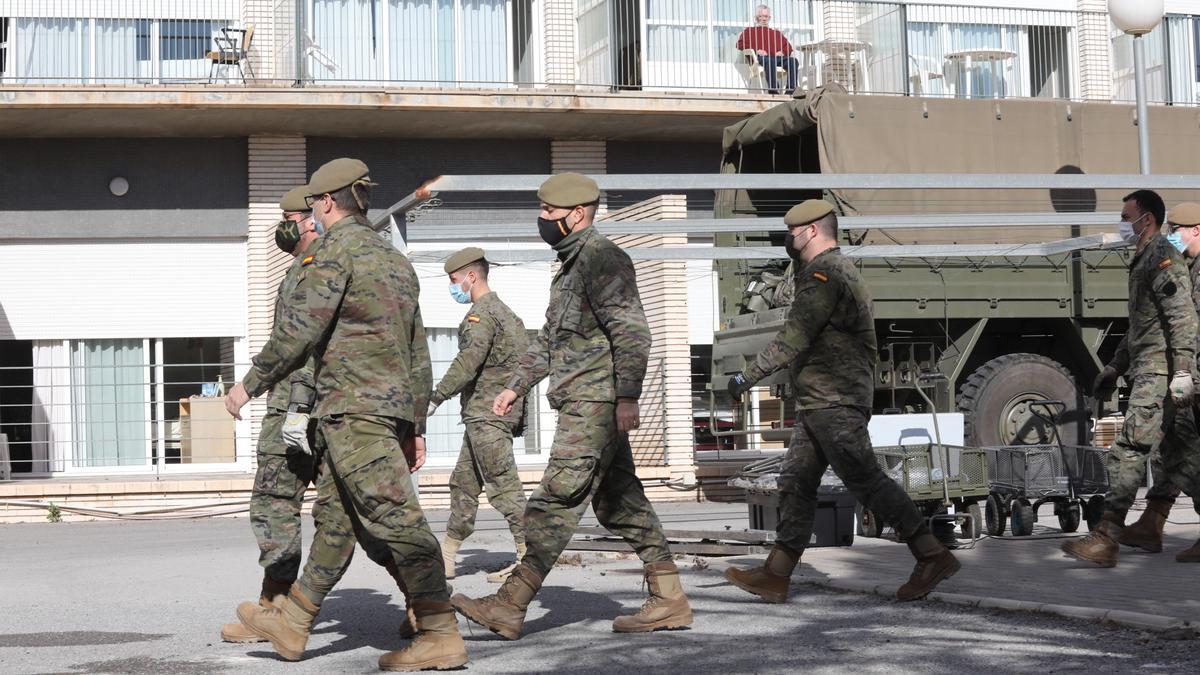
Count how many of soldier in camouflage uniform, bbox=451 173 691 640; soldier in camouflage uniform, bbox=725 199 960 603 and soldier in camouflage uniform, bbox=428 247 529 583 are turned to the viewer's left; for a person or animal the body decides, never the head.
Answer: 3

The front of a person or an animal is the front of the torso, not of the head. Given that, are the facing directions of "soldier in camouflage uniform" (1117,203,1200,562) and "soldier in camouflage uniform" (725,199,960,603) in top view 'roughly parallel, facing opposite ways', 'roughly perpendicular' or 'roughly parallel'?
roughly parallel

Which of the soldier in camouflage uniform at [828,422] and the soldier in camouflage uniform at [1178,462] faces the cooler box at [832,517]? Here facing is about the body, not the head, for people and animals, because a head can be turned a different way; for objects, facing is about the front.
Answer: the soldier in camouflage uniform at [1178,462]

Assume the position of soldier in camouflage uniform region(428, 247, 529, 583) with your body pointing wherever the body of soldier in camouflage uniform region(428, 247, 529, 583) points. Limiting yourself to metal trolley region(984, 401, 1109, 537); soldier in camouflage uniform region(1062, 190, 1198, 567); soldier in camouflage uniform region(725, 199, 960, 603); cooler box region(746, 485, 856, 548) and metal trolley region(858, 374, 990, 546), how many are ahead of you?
0

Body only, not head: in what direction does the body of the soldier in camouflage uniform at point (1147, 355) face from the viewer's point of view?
to the viewer's left

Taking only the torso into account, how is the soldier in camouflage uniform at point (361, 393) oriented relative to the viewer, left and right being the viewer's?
facing away from the viewer and to the left of the viewer

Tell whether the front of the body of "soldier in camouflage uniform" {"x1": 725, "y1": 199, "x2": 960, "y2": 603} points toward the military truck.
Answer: no

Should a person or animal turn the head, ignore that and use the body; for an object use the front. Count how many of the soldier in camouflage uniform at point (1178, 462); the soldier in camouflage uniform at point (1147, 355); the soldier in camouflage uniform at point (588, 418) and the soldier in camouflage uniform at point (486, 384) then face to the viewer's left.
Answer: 4

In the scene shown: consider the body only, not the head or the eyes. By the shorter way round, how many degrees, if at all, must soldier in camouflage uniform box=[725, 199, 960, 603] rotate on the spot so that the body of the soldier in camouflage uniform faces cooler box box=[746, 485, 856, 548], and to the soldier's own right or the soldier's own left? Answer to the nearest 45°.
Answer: approximately 90° to the soldier's own right

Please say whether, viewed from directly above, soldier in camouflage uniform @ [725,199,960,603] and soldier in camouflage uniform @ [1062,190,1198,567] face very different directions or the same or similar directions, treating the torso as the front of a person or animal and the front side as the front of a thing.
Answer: same or similar directions

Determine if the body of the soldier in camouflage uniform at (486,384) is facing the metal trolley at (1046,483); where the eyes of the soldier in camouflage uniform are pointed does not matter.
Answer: no

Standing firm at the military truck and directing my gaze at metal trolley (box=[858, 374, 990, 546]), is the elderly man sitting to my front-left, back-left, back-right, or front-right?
back-right

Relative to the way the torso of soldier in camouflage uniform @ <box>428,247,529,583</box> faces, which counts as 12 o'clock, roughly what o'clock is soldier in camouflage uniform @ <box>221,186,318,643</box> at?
soldier in camouflage uniform @ <box>221,186,318,643</box> is roughly at 10 o'clock from soldier in camouflage uniform @ <box>428,247,529,583</box>.

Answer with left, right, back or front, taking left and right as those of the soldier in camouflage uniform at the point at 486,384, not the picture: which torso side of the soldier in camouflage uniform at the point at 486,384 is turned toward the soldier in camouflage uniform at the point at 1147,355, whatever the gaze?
back

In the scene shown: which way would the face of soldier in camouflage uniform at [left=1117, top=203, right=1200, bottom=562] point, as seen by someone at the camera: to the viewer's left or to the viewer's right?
to the viewer's left

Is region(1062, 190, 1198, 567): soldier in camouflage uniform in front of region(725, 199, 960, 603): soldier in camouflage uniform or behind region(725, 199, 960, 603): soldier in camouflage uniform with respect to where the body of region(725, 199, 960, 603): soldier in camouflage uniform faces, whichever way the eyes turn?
behind
